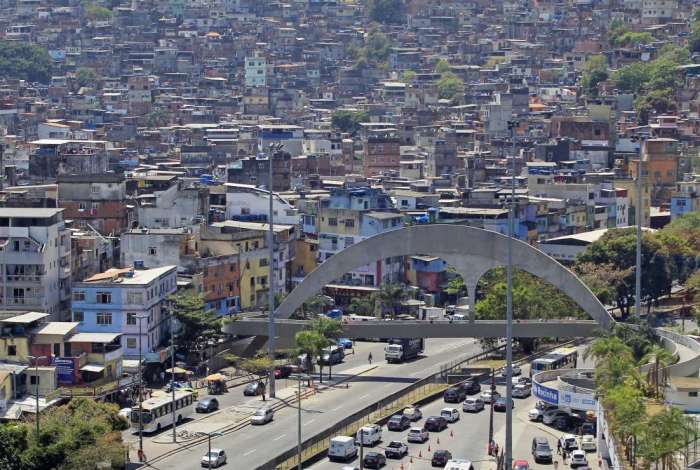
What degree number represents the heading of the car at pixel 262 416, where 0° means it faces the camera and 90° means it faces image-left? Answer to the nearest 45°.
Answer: approximately 45°

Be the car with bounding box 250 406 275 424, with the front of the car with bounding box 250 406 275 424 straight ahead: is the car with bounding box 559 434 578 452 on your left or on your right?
on your left

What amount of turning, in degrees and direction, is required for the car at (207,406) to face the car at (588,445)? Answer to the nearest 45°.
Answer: approximately 90° to its left

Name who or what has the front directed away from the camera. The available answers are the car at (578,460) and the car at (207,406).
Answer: the car at (578,460)

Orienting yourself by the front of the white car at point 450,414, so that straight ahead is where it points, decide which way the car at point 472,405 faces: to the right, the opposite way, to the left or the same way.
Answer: the same way

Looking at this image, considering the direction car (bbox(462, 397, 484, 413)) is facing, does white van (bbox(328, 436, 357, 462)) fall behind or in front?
behind

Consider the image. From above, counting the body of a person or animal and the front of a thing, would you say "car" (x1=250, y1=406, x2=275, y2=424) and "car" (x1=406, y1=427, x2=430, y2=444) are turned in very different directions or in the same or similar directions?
very different directions

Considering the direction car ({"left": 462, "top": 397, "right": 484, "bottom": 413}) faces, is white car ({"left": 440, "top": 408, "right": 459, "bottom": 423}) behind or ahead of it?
behind

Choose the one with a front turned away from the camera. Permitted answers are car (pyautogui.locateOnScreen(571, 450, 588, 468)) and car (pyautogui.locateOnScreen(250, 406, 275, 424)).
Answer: car (pyautogui.locateOnScreen(571, 450, 588, 468))

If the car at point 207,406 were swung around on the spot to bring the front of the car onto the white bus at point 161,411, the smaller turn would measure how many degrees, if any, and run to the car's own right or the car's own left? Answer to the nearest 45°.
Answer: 0° — it already faces it

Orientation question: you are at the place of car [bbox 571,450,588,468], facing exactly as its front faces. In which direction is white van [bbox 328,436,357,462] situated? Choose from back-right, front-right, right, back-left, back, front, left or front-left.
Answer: left

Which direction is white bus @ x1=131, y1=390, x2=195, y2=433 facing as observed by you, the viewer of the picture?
facing the viewer and to the left of the viewer

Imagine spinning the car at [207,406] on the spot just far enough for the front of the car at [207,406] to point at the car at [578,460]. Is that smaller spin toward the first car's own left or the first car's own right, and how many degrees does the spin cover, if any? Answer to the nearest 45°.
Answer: approximately 90° to the first car's own left

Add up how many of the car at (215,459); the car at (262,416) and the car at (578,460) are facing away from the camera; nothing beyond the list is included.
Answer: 1

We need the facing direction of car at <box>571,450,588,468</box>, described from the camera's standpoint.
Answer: facing away from the viewer

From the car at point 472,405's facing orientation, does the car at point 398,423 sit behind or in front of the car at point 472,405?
behind

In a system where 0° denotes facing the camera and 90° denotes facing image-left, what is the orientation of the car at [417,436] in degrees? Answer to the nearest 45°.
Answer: approximately 225°

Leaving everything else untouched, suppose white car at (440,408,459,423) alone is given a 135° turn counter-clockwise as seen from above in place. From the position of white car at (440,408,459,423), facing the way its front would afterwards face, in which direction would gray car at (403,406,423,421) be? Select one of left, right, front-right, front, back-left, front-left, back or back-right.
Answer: front

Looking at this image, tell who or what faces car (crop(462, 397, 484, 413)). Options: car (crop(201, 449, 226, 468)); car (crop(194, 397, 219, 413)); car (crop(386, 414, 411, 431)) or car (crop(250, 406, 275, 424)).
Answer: car (crop(386, 414, 411, 431))
